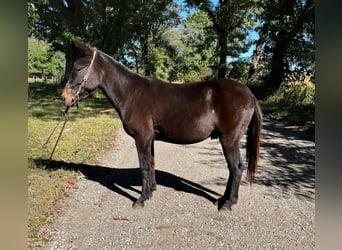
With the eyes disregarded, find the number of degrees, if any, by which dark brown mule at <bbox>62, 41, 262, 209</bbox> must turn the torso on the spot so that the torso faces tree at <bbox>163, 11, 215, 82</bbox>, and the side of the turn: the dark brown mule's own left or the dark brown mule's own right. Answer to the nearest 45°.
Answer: approximately 90° to the dark brown mule's own right

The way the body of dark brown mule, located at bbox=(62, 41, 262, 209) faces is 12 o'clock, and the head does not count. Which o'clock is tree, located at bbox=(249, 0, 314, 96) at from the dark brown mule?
The tree is roughly at 4 o'clock from the dark brown mule.

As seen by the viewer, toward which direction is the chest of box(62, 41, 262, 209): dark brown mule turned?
to the viewer's left

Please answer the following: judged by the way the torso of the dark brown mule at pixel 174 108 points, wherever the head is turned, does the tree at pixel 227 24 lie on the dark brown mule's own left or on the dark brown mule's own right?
on the dark brown mule's own right
